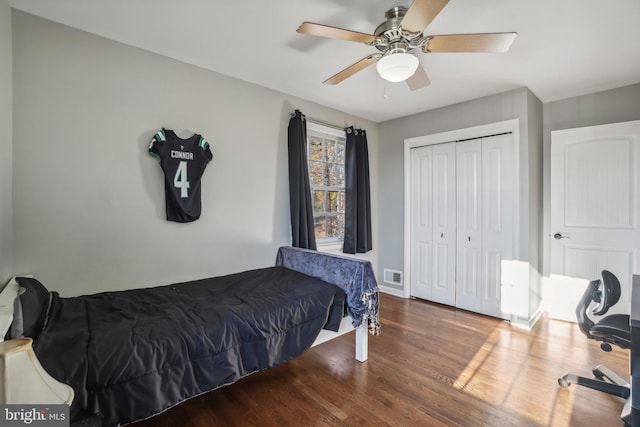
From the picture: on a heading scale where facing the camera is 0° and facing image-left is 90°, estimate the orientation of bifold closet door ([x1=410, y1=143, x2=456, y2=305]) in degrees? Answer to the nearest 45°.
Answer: approximately 45°

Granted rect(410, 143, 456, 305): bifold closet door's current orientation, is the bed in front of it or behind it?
in front

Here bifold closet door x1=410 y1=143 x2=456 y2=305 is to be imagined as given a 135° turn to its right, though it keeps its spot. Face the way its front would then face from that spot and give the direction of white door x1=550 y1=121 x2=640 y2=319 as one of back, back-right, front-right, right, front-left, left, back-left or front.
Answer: right

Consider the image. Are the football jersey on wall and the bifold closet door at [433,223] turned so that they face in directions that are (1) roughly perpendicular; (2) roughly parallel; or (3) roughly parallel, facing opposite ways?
roughly perpendicular
